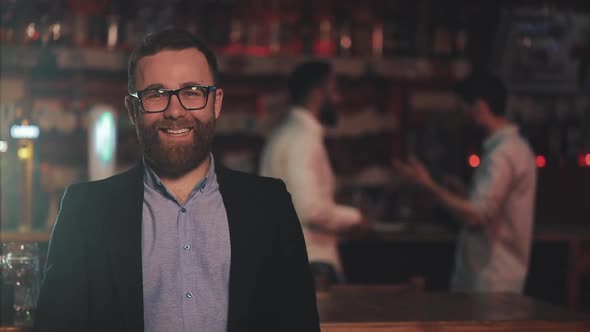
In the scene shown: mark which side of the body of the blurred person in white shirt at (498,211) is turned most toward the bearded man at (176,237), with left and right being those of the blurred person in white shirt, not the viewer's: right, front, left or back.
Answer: left

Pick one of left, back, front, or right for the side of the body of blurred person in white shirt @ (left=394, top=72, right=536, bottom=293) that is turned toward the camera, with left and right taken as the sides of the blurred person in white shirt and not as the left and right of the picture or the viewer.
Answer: left

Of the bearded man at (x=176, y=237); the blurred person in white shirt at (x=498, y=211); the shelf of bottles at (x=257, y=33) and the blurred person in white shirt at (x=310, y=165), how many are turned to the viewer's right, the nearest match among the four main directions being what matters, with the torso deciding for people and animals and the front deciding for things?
1

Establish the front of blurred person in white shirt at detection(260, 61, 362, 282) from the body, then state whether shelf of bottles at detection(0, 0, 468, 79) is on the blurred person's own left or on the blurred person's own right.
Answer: on the blurred person's own left

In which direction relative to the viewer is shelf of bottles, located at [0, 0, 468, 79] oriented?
toward the camera

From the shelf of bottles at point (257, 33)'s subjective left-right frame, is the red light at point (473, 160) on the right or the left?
on its left

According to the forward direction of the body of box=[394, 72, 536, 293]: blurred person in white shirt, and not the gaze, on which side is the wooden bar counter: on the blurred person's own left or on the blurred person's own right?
on the blurred person's own left

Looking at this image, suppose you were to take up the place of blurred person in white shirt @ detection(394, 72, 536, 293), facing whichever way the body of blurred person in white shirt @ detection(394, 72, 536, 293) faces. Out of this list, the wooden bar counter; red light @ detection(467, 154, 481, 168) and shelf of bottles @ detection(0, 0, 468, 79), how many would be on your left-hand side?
1

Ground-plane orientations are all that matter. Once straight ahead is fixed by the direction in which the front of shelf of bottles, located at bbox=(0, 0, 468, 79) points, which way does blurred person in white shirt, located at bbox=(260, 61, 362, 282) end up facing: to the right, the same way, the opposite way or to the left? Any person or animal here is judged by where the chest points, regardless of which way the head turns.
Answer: to the left

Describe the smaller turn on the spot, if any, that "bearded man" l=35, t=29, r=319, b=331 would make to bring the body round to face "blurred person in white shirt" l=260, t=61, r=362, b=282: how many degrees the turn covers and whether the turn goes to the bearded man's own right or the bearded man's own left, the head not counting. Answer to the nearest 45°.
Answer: approximately 180°

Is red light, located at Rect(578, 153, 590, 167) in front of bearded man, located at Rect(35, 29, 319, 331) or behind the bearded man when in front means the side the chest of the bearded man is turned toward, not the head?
behind

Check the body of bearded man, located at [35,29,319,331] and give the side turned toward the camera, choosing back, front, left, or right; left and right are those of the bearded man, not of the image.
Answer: front

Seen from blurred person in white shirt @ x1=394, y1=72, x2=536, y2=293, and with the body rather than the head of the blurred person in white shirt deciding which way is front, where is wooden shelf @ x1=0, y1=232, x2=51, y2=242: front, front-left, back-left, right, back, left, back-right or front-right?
front

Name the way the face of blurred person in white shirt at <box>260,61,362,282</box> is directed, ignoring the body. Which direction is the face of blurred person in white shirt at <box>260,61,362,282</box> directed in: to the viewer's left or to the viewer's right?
to the viewer's right

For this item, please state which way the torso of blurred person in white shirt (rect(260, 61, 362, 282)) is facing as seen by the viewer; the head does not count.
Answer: to the viewer's right

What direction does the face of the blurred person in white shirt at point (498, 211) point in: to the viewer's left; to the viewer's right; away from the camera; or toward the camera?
to the viewer's left

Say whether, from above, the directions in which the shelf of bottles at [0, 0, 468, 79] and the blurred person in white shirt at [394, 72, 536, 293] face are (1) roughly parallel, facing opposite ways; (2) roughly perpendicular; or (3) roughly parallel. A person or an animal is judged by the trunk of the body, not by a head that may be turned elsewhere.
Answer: roughly perpendicular

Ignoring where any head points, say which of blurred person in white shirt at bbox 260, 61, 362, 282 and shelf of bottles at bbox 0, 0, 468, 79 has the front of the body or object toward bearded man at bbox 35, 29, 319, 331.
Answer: the shelf of bottles
